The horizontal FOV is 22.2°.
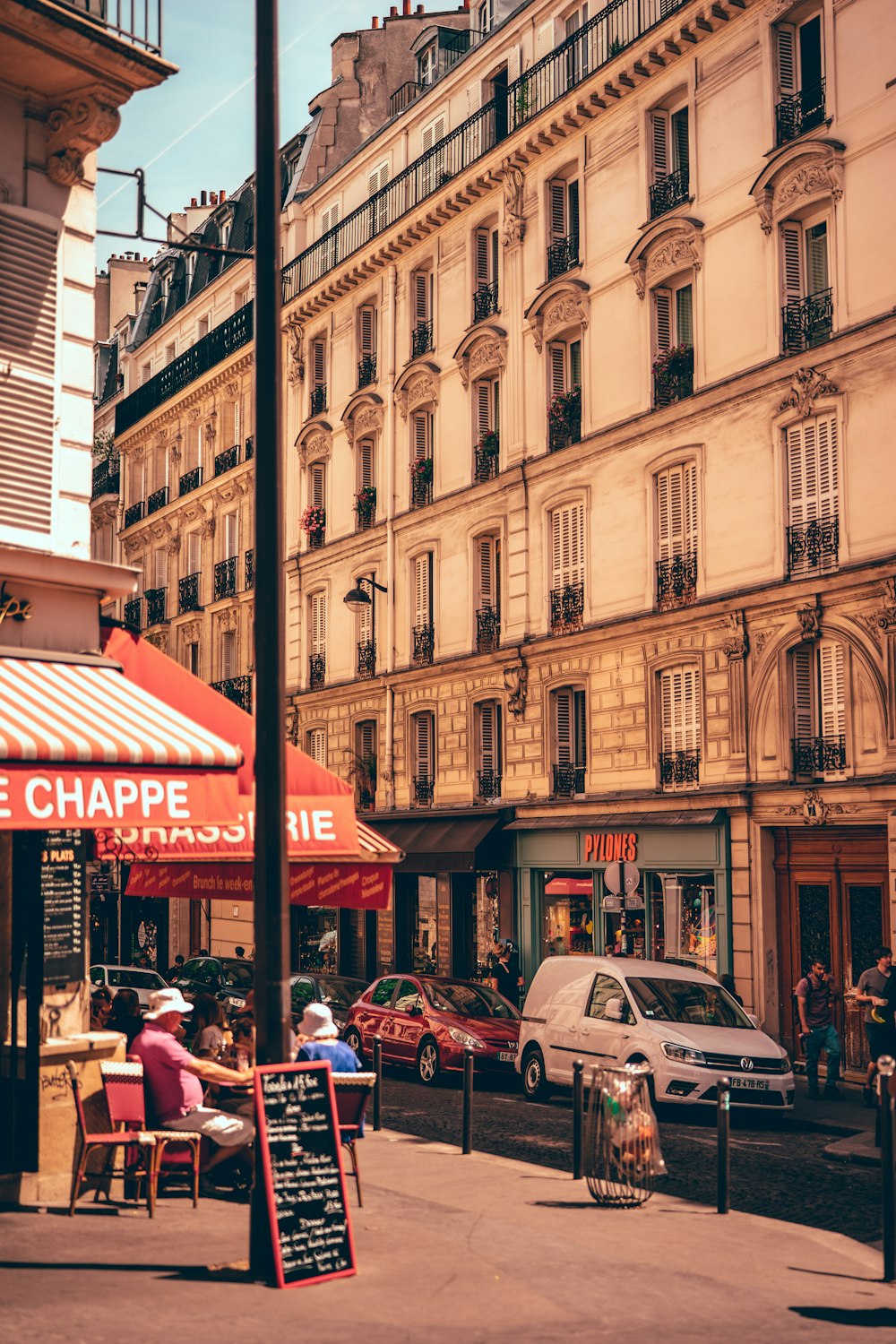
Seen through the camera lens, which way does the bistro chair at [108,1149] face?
facing to the right of the viewer

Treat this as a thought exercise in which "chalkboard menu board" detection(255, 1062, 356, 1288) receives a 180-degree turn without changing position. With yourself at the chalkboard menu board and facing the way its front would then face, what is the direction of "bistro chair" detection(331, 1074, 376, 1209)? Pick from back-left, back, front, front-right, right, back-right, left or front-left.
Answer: front

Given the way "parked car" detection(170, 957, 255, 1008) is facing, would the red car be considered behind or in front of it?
in front

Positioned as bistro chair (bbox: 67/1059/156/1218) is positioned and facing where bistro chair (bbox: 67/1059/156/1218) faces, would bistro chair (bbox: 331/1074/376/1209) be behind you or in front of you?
in front

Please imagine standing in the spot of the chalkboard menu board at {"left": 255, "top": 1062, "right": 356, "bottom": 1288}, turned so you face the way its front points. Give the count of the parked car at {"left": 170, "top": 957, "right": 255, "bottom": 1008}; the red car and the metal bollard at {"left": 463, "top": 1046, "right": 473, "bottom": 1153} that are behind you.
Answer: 3

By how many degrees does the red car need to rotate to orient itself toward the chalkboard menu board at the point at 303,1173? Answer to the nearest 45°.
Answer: approximately 45° to its right

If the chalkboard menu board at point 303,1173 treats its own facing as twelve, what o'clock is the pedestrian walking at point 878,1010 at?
The pedestrian walking is roughly at 7 o'clock from the chalkboard menu board.

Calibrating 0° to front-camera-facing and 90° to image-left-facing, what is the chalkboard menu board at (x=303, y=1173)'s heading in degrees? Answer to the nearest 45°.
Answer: approximately 0°

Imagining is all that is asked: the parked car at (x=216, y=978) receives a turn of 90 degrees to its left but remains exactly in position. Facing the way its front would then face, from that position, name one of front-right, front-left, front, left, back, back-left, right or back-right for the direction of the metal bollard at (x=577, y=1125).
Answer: back-right

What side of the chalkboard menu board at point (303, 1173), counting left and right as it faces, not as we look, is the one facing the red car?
back

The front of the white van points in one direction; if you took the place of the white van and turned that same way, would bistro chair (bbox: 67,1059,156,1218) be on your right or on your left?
on your right

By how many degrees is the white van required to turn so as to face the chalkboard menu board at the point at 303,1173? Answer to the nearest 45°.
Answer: approximately 45° to its right

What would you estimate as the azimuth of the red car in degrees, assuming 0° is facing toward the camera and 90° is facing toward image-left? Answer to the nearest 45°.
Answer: approximately 315°
